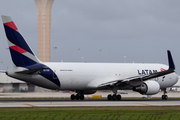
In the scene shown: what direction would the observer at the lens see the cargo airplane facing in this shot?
facing away from the viewer and to the right of the viewer
